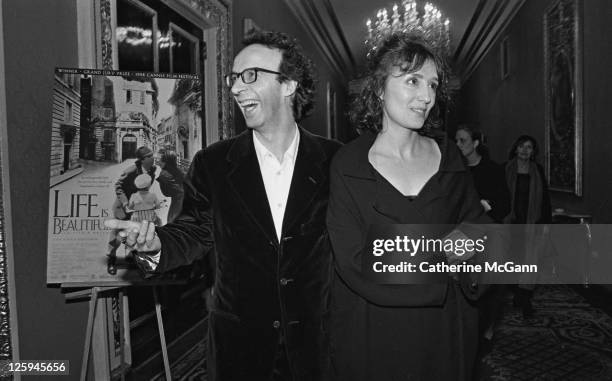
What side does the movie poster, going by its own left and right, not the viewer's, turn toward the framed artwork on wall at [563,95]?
left

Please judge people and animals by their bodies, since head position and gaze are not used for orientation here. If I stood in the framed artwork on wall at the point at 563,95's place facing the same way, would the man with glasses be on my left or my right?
on my left

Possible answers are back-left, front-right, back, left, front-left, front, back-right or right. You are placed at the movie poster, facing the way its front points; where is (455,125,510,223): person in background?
left

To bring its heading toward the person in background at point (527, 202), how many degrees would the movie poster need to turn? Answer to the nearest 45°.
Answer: approximately 90° to its left

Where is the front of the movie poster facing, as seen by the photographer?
facing the viewer

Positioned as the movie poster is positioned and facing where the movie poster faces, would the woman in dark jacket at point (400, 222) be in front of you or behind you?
in front

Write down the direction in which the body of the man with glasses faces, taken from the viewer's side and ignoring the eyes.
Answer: toward the camera

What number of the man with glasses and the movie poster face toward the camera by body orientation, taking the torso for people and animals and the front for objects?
2

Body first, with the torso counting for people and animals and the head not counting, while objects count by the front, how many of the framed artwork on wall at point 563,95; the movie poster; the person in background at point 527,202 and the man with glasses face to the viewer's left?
1

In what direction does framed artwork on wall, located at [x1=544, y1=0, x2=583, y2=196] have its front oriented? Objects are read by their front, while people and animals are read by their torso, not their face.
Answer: to the viewer's left

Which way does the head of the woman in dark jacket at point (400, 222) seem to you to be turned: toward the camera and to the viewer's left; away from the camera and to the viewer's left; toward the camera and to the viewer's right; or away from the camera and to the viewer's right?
toward the camera and to the viewer's right

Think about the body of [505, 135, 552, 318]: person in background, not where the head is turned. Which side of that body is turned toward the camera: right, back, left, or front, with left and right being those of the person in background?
front
